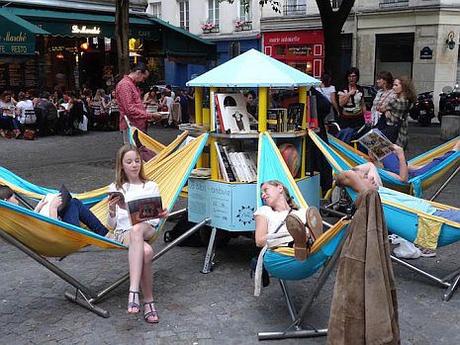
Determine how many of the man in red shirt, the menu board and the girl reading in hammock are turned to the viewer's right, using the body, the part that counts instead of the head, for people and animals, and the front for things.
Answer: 1

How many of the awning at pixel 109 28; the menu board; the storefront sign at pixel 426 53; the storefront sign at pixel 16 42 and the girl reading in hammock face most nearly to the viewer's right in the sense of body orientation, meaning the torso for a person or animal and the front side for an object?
0

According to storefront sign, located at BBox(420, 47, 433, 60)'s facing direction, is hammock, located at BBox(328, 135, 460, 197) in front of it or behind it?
in front

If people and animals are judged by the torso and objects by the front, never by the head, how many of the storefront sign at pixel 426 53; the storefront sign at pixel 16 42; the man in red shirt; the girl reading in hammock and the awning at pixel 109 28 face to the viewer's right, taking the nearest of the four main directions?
1

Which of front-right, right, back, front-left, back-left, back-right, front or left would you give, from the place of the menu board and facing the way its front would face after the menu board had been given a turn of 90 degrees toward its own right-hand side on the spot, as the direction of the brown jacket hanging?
left

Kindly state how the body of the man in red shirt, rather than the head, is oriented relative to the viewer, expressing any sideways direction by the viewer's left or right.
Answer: facing to the right of the viewer

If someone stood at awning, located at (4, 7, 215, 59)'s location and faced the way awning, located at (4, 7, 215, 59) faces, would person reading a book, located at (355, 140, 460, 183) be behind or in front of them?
in front

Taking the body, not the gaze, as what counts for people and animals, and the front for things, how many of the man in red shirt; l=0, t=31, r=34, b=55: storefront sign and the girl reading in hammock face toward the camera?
2

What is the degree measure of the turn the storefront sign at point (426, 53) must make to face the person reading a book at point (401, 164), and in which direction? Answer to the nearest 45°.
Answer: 0° — it already faces them

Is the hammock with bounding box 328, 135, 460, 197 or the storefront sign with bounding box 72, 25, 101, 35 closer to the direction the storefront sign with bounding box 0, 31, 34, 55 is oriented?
the hammock

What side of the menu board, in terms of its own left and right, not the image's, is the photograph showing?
front

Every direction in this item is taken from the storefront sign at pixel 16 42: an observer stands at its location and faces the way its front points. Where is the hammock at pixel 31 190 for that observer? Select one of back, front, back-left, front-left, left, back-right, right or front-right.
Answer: front

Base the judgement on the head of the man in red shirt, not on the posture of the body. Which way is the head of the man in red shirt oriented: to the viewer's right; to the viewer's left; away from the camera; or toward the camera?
to the viewer's right

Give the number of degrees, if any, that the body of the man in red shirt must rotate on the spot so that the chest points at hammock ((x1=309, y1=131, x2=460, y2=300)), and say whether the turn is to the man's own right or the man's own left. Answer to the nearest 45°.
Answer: approximately 45° to the man's own right

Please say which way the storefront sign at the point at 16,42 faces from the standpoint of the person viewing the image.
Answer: facing the viewer

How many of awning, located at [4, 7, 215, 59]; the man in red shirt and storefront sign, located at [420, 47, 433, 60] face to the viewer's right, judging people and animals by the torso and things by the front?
1

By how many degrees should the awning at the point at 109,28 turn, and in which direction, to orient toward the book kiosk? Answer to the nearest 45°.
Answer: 0° — it already faces it

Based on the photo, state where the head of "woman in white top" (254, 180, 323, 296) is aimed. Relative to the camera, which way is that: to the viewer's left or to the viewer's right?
to the viewer's left
